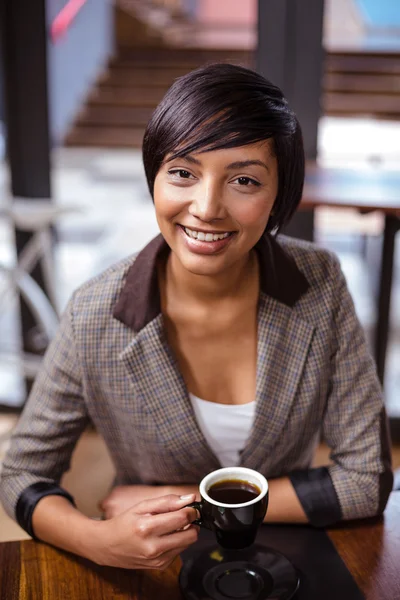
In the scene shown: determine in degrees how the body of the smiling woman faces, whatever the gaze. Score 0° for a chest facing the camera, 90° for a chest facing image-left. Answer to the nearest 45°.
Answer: approximately 0°

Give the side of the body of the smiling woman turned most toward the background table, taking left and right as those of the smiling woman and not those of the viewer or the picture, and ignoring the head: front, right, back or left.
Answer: back
